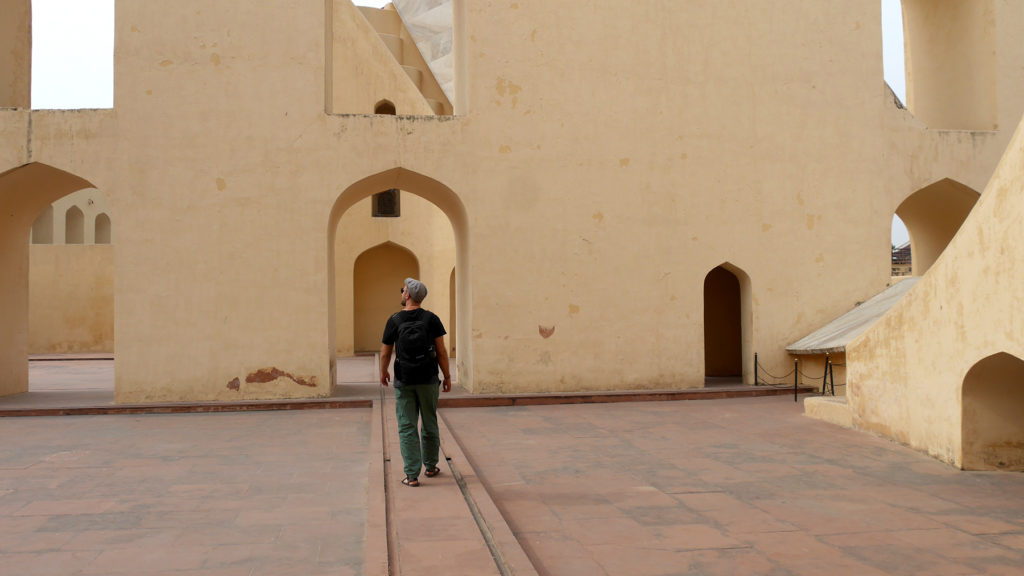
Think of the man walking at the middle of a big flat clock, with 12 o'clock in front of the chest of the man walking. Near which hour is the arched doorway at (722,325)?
The arched doorway is roughly at 1 o'clock from the man walking.

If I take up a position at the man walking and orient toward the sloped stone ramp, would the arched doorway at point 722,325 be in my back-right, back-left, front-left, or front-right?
front-left

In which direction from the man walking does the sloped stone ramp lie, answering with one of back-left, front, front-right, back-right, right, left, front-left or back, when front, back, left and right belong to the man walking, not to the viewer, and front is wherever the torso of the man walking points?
front-right

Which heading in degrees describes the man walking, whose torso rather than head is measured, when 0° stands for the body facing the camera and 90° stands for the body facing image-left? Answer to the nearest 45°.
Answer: approximately 180°
